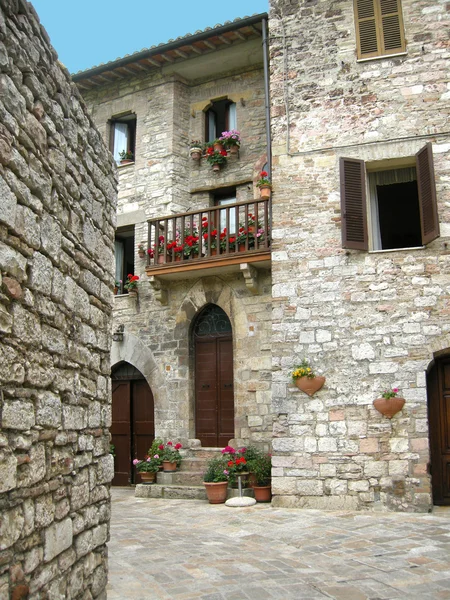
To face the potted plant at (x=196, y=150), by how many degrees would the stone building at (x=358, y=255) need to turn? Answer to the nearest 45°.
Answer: approximately 135° to its right

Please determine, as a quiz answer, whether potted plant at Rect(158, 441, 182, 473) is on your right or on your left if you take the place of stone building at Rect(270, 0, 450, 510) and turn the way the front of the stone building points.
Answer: on your right

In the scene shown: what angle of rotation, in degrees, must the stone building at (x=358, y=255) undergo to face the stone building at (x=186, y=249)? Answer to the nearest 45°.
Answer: approximately 135° to its right

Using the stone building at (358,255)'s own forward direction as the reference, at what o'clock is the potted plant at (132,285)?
The potted plant is roughly at 4 o'clock from the stone building.

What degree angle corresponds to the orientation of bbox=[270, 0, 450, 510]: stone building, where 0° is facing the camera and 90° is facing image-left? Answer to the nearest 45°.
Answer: approximately 0°

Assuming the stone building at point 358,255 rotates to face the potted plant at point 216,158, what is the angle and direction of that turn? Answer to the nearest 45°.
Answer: approximately 135° to its right

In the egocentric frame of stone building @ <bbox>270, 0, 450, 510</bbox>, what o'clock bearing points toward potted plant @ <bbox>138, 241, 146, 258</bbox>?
The potted plant is roughly at 4 o'clock from the stone building.

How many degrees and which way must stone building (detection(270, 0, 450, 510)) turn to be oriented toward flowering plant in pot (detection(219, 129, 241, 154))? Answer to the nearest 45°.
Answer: approximately 135° to its right

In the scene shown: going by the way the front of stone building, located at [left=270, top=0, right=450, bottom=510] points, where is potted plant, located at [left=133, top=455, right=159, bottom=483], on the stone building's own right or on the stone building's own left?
on the stone building's own right
